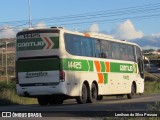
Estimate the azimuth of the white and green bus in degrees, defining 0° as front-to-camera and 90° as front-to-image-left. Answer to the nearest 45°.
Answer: approximately 225°
